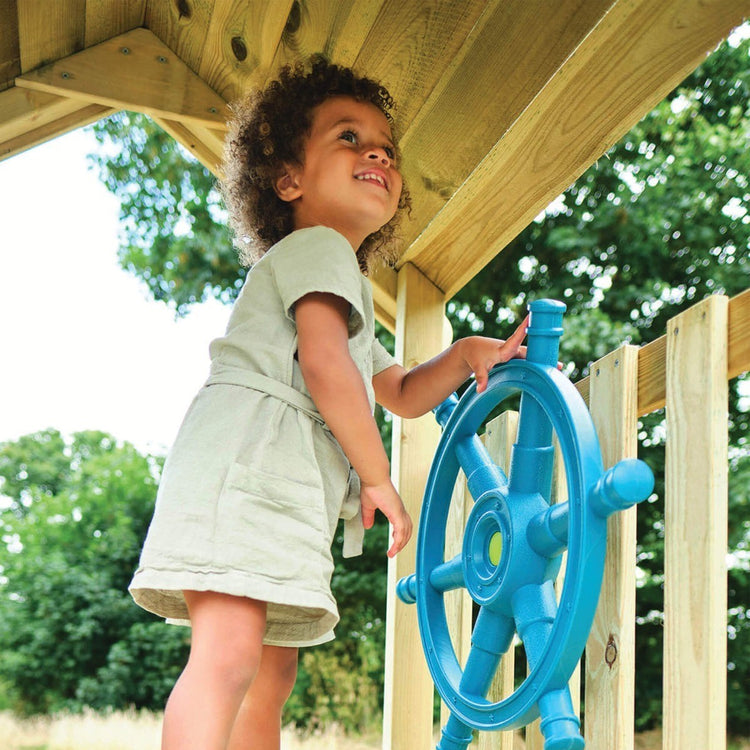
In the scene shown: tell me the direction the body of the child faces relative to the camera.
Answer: to the viewer's right
